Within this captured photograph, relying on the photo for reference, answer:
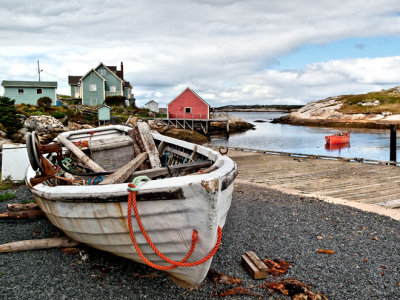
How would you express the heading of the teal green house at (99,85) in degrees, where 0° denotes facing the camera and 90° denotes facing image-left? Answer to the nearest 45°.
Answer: approximately 0°

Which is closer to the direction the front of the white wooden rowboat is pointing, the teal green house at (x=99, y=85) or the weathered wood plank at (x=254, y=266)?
the weathered wood plank

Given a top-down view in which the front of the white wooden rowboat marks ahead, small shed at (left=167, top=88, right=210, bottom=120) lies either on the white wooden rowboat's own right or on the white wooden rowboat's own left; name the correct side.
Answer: on the white wooden rowboat's own left

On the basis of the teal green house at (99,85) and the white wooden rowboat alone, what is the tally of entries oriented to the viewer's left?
0

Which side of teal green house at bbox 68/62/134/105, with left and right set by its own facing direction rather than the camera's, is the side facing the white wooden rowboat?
front

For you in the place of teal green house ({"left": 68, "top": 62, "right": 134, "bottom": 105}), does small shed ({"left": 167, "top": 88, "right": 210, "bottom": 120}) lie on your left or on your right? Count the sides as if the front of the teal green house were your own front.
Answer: on your left

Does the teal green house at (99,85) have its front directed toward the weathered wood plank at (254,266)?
yes

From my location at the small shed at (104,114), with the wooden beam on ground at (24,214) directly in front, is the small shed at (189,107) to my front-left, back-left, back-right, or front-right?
back-left

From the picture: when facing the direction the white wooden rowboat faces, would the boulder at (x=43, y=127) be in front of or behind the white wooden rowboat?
behind

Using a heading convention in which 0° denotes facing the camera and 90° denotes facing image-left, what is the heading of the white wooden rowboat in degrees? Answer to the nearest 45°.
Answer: approximately 315°

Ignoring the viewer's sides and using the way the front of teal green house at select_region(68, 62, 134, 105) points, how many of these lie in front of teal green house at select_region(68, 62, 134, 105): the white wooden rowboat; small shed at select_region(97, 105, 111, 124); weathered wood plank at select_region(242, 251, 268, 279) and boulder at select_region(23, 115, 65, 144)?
4
